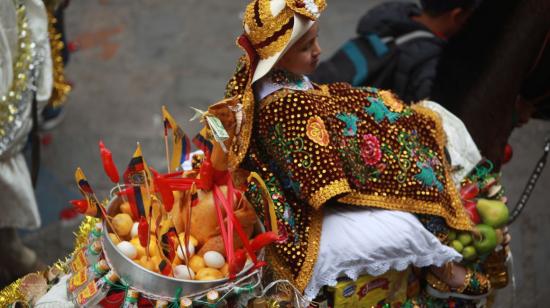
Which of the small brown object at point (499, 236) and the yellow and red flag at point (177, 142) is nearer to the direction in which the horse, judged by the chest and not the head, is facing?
the small brown object

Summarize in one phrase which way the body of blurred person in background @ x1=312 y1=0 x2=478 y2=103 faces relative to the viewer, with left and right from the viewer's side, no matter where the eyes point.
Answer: facing away from the viewer and to the right of the viewer

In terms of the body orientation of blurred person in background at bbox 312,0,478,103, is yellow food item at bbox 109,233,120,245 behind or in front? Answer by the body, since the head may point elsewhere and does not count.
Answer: behind

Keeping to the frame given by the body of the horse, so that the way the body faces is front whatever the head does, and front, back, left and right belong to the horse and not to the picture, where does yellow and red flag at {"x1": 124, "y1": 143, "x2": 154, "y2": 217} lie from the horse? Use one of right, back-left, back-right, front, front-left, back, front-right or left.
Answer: back-right

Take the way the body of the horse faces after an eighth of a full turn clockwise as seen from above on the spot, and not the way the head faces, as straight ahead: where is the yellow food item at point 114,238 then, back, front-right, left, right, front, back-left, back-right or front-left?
right

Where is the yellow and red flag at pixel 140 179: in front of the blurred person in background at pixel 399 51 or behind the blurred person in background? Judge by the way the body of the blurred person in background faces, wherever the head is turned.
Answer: behind

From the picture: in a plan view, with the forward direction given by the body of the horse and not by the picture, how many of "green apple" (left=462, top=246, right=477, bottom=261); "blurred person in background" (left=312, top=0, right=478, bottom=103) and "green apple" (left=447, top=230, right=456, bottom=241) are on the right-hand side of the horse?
2

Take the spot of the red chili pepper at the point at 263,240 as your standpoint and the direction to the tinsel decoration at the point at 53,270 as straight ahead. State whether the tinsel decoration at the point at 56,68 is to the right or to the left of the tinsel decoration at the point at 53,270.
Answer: right
